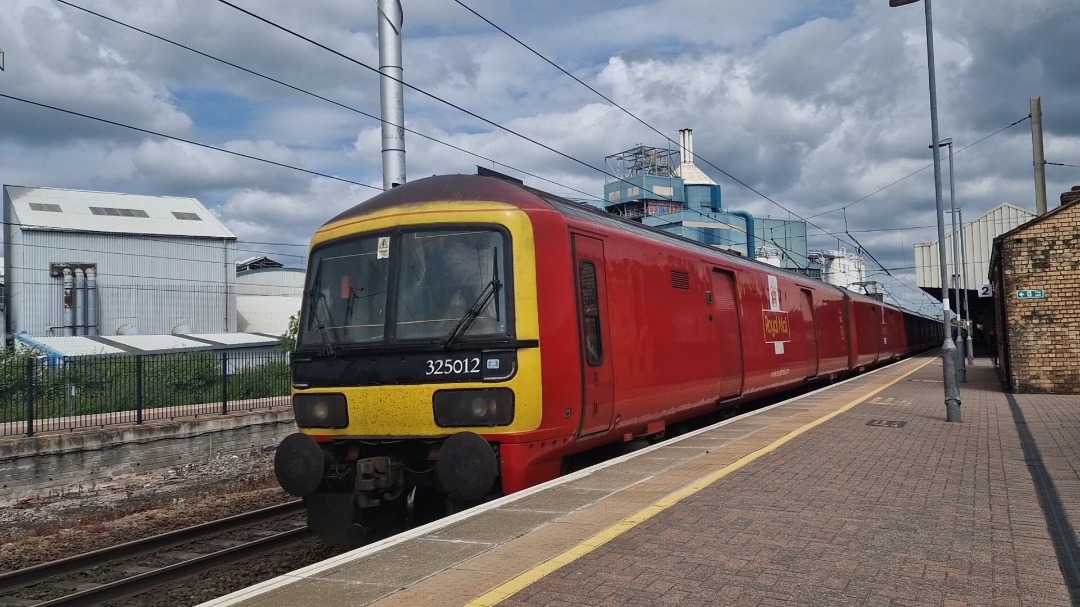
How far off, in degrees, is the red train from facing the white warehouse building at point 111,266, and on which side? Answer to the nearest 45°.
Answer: approximately 90° to its right

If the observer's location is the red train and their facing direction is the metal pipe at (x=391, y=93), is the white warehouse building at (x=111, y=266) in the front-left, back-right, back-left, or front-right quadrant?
front-left

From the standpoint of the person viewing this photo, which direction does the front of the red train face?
facing the viewer and to the left of the viewer

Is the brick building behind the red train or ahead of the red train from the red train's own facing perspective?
behind

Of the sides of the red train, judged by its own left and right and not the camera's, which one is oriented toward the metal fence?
right

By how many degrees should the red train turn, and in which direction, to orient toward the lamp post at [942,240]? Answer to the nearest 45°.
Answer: approximately 180°

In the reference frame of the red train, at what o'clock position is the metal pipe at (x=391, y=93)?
The metal pipe is roughly at 4 o'clock from the red train.
